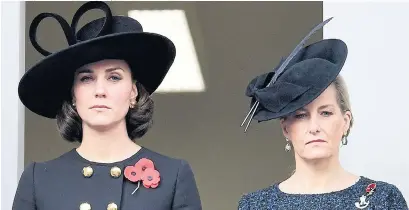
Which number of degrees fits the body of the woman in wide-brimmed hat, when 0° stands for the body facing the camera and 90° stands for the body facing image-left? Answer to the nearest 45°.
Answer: approximately 0°
